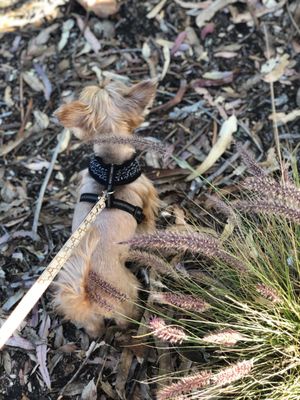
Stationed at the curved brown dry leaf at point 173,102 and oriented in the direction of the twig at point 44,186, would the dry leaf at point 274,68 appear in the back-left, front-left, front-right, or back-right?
back-left

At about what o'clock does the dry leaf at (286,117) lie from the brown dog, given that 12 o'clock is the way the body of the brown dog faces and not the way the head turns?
The dry leaf is roughly at 2 o'clock from the brown dog.

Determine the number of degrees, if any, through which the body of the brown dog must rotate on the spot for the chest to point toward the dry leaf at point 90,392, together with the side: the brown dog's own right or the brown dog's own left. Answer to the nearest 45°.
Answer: approximately 135° to the brown dog's own left

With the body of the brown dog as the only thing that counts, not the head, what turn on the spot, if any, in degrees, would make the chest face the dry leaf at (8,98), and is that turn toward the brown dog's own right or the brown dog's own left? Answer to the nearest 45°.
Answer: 0° — it already faces it

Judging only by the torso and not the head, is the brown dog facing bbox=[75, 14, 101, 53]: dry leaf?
yes

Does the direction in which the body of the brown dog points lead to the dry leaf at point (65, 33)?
yes

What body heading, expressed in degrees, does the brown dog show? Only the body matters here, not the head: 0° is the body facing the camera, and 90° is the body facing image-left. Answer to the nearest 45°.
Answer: approximately 180°
